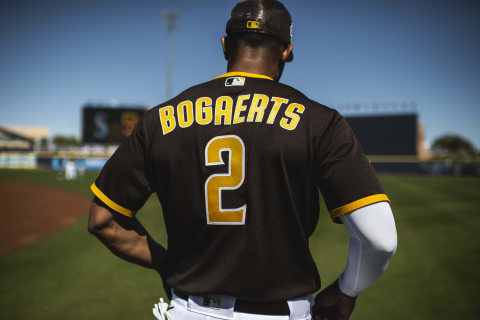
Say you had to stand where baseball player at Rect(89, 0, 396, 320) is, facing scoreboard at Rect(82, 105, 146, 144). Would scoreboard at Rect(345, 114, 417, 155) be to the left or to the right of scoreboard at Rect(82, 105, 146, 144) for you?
right

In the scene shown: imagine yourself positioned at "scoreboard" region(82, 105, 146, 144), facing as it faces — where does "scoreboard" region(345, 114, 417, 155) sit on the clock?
"scoreboard" region(345, 114, 417, 155) is roughly at 9 o'clock from "scoreboard" region(82, 105, 146, 144).

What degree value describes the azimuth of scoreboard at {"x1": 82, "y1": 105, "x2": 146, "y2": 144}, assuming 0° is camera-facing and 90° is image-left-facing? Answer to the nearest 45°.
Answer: approximately 0°

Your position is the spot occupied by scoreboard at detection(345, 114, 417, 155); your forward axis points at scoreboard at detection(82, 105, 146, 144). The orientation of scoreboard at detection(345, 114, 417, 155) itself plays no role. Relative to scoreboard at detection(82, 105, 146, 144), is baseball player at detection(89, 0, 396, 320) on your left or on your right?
left

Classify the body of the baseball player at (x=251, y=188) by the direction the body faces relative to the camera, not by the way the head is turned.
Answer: away from the camera

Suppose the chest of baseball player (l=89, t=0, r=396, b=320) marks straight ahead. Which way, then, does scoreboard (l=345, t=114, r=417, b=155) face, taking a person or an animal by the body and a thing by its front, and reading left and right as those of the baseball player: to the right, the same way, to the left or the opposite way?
the opposite way

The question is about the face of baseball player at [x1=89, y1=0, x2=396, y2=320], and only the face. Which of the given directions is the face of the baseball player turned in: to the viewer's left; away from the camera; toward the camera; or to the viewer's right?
away from the camera

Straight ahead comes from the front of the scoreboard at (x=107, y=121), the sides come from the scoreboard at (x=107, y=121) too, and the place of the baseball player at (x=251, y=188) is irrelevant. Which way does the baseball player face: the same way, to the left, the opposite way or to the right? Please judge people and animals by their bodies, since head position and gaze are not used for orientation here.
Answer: the opposite way

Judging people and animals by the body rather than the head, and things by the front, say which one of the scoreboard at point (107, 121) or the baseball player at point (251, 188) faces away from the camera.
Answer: the baseball player

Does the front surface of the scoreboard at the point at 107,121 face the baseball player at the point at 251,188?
yes
